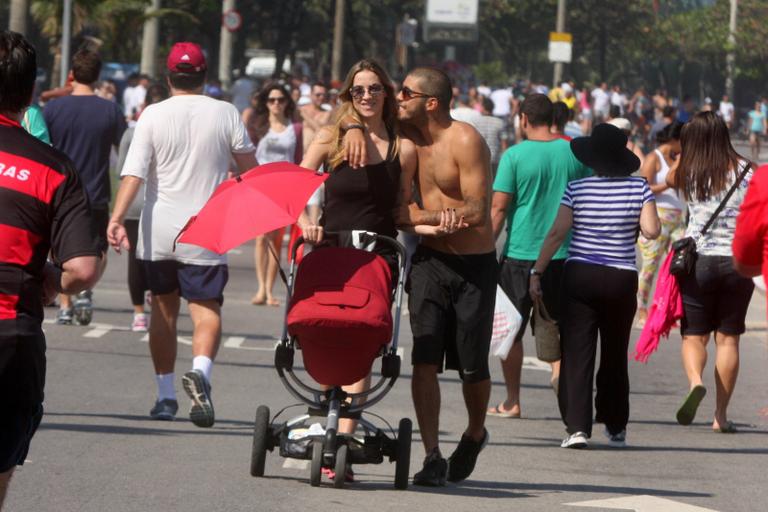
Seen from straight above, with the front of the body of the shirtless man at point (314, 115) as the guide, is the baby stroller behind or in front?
in front

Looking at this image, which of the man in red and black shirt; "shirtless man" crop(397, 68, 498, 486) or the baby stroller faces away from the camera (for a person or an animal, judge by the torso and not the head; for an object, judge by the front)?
the man in red and black shirt

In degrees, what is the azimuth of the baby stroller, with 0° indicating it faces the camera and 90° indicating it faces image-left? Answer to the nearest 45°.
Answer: approximately 0°

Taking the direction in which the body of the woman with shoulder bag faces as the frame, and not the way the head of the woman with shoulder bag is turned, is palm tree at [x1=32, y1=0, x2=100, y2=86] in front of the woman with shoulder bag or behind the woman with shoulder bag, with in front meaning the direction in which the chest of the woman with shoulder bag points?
in front

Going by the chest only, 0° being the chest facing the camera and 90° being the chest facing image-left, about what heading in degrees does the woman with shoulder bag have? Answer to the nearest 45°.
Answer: approximately 180°

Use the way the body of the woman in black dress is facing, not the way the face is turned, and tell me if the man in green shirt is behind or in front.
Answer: behind

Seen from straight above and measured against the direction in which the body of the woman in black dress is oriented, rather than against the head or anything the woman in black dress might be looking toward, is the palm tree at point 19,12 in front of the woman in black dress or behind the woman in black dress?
behind

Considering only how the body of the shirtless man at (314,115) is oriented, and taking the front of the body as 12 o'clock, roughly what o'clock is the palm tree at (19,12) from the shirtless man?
The palm tree is roughly at 5 o'clock from the shirtless man.

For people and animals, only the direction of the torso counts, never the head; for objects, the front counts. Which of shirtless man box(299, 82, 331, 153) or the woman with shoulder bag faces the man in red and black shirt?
the shirtless man

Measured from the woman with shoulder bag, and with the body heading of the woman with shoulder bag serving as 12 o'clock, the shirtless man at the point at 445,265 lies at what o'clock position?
The shirtless man is roughly at 7 o'clock from the woman with shoulder bag.

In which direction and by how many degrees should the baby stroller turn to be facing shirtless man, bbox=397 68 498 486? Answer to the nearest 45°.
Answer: approximately 135° to its left

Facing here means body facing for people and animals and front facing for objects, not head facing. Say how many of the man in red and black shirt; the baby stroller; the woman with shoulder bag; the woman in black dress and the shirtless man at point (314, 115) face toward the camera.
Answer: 3
